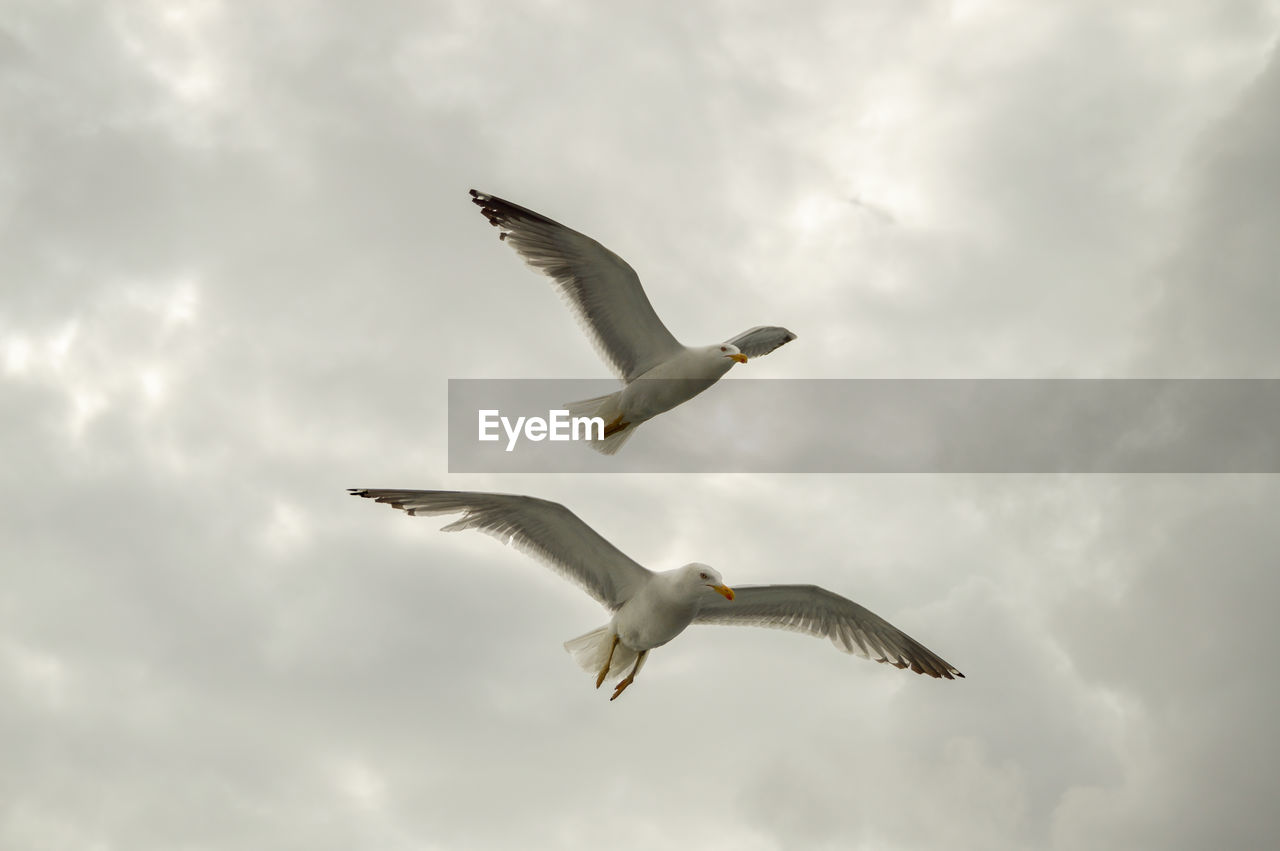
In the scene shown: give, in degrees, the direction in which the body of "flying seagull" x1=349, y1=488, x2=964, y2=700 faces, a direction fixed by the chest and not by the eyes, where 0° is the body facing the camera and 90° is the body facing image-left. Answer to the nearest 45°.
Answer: approximately 315°
